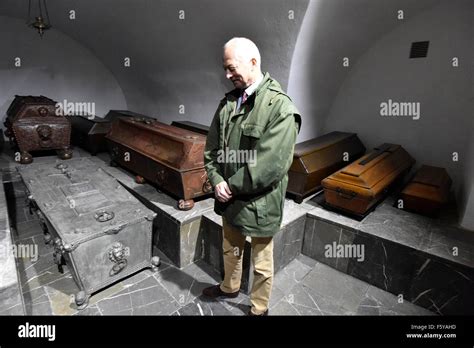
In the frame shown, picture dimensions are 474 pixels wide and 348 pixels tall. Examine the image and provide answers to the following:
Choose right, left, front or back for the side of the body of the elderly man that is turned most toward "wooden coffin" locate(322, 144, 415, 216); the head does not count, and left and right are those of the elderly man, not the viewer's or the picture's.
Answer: back

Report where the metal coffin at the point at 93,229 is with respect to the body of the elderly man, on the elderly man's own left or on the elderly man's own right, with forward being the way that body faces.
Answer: on the elderly man's own right

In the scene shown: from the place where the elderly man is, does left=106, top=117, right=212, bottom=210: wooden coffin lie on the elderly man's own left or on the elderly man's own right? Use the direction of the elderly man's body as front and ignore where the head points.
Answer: on the elderly man's own right

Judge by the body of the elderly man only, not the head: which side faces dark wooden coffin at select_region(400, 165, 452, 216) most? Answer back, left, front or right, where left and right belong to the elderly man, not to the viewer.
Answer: back

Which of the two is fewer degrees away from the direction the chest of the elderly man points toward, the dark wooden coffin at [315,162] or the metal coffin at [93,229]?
the metal coffin

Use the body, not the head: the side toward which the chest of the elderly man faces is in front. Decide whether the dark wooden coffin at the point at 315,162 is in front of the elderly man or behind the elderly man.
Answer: behind

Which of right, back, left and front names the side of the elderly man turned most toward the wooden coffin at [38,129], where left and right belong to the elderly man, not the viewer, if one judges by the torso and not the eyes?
right

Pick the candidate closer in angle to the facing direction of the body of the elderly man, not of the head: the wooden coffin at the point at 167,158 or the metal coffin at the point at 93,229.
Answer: the metal coffin
